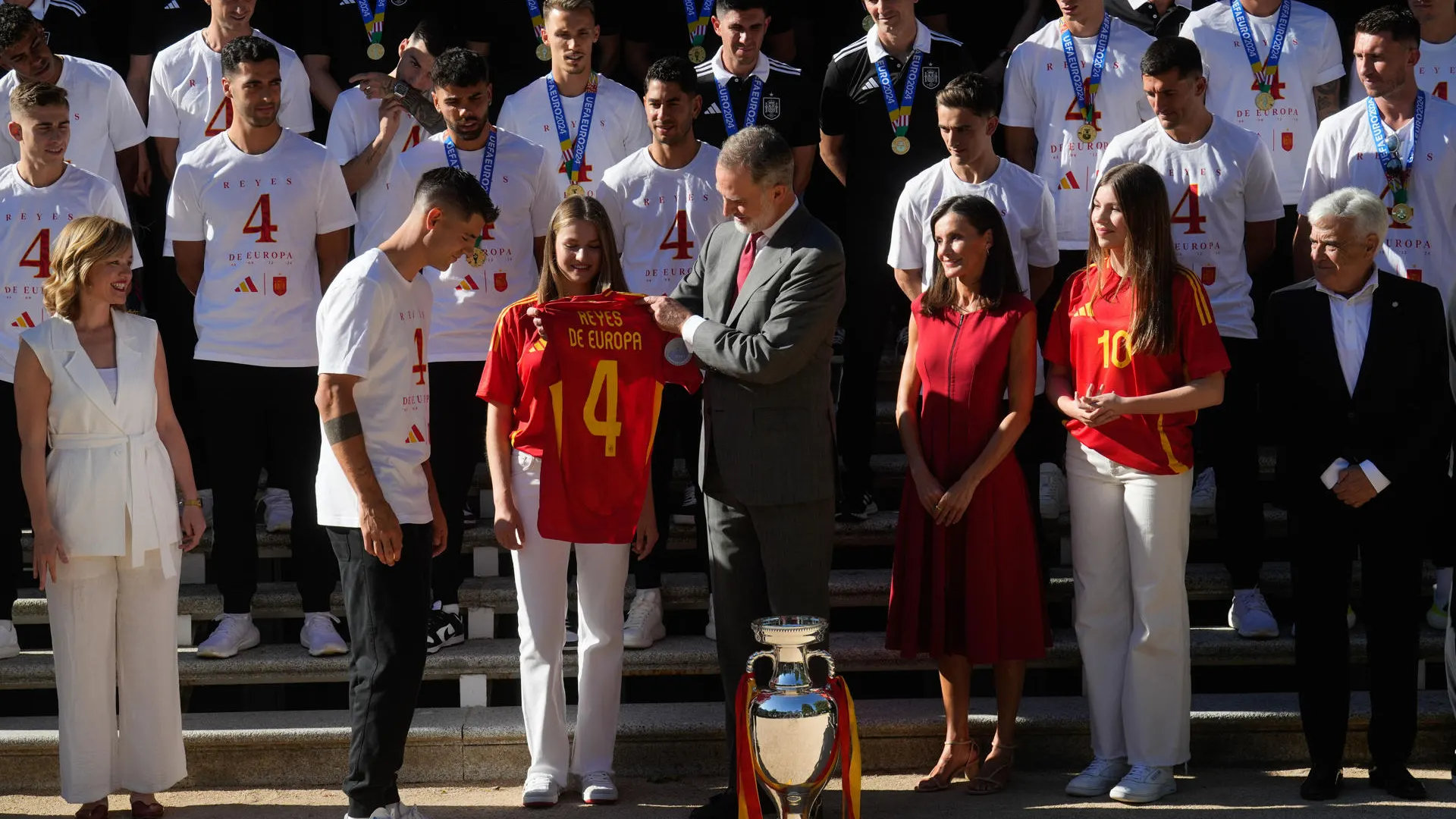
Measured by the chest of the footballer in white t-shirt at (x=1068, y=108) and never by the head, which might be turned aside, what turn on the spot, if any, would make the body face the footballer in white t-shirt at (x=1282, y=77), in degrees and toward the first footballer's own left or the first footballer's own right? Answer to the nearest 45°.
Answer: approximately 90° to the first footballer's own left

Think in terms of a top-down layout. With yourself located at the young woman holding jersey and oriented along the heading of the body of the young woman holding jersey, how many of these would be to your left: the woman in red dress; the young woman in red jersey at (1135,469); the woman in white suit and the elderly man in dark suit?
3

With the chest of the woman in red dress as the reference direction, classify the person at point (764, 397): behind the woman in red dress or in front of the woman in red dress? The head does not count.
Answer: in front

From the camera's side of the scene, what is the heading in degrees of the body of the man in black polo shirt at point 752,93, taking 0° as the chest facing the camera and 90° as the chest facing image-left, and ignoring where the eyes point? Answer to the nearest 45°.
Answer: approximately 0°

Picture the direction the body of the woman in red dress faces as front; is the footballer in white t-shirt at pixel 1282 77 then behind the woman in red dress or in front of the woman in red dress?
behind

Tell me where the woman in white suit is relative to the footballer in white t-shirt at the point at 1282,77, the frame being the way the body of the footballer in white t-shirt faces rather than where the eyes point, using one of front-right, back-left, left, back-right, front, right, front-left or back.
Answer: front-right

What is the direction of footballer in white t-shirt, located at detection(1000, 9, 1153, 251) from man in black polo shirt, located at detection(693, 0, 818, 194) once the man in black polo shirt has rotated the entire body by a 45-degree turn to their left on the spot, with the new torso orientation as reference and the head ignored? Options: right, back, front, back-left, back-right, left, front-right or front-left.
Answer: front-left

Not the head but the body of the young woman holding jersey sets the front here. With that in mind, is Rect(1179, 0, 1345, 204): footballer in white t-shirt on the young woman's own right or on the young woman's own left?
on the young woman's own left
